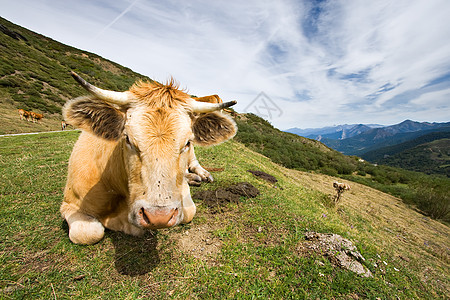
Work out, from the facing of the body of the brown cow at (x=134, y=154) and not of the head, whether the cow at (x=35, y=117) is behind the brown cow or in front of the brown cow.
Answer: behind

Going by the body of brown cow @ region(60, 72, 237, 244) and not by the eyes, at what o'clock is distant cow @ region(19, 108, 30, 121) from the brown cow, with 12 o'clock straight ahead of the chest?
The distant cow is roughly at 5 o'clock from the brown cow.

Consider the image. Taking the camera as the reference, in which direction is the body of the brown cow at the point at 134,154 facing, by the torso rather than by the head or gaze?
toward the camera
